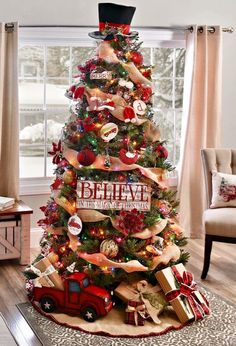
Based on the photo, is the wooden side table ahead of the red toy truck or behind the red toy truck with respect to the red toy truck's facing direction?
behind

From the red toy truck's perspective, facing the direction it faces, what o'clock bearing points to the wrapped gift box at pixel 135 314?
The wrapped gift box is roughly at 11 o'clock from the red toy truck.

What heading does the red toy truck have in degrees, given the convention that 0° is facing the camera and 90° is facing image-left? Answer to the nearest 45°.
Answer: approximately 315°
